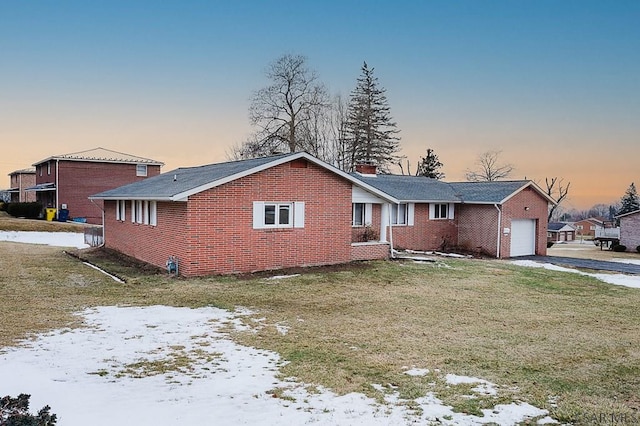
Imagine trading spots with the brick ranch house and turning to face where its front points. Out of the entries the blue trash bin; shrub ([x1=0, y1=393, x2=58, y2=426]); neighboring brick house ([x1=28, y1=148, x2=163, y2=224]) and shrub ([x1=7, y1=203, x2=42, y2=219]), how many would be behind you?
3

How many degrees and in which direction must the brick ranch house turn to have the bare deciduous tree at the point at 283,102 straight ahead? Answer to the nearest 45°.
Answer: approximately 135° to its left

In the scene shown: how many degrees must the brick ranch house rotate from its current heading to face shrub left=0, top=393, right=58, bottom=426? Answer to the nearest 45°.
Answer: approximately 45° to its right

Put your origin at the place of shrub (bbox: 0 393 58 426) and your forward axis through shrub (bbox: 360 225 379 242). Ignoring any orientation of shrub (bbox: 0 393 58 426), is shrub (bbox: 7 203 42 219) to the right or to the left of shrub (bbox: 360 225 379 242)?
left

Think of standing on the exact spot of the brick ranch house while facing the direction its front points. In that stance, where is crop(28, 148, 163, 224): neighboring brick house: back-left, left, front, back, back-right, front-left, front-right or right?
back

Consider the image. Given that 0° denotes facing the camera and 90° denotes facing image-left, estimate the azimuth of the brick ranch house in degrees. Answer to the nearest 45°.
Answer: approximately 315°

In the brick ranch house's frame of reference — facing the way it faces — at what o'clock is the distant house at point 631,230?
The distant house is roughly at 9 o'clock from the brick ranch house.

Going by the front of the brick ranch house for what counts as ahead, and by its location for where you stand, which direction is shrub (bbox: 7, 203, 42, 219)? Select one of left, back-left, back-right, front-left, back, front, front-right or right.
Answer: back

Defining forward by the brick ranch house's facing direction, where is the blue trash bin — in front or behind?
behind
